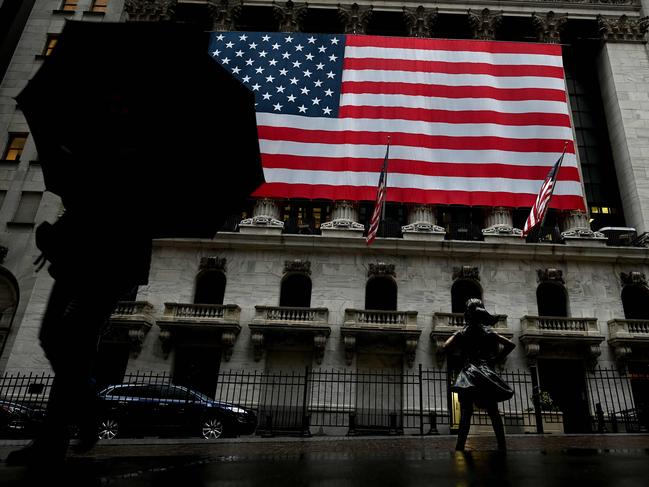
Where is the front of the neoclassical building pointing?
toward the camera

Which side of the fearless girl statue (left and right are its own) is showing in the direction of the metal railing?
front

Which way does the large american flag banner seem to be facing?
toward the camera

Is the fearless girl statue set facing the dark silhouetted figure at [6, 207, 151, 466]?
no

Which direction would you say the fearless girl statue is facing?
away from the camera

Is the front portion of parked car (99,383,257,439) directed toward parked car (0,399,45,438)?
no

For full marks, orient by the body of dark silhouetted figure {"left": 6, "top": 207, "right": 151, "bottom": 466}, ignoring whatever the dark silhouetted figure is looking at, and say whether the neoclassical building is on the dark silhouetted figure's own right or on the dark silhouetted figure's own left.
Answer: on the dark silhouetted figure's own right

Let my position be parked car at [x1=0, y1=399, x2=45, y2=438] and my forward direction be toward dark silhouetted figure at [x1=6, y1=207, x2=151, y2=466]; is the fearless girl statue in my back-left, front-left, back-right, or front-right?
front-left

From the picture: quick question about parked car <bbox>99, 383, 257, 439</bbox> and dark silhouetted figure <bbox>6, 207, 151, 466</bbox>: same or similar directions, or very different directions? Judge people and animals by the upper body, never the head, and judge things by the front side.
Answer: very different directions

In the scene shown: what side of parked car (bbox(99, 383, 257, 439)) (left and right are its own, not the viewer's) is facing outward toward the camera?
right

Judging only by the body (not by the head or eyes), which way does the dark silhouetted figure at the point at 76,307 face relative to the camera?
to the viewer's left

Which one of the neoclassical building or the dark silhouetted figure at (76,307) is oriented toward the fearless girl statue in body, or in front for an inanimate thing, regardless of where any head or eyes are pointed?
the neoclassical building

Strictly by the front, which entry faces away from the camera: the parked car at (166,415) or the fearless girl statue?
the fearless girl statue

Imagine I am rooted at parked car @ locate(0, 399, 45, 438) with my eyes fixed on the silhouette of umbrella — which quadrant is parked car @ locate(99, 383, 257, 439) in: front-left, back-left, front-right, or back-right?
front-left

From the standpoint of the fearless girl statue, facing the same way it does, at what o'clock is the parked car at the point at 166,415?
The parked car is roughly at 10 o'clock from the fearless girl statue.

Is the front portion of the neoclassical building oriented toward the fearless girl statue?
yes

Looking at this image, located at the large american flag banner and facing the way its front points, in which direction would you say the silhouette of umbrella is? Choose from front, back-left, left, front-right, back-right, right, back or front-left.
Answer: front

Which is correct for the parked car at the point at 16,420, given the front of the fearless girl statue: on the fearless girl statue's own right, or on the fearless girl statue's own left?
on the fearless girl statue's own left
